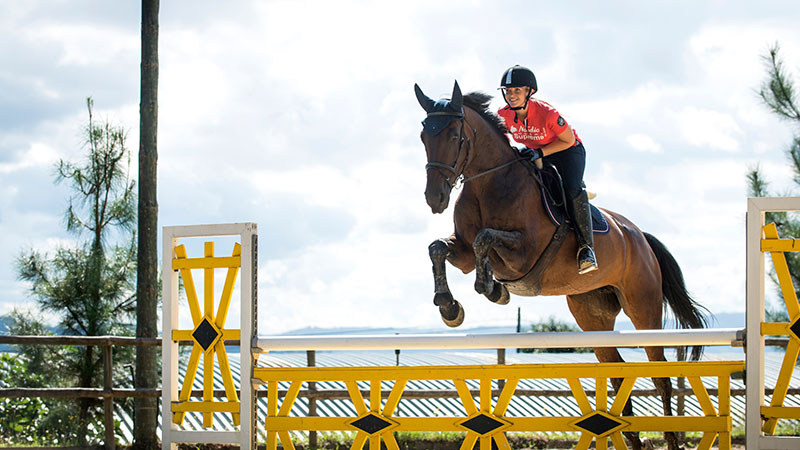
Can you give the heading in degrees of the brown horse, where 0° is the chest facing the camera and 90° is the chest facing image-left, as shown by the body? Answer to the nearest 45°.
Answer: approximately 45°

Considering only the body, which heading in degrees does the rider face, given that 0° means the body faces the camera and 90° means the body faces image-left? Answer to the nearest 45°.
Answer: approximately 45°
